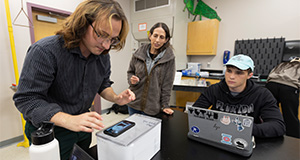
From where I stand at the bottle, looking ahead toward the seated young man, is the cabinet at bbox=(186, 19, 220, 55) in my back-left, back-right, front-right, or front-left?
front-left

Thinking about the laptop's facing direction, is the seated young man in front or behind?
in front

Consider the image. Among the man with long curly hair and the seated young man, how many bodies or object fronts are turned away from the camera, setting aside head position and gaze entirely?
0

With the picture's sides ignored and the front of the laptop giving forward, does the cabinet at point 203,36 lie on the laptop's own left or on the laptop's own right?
on the laptop's own left

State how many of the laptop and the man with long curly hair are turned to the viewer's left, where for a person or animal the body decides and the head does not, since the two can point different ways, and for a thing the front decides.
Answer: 0

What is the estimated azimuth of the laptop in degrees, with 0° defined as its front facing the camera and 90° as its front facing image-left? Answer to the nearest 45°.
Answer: approximately 225°

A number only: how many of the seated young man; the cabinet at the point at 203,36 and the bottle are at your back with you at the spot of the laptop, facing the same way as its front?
1

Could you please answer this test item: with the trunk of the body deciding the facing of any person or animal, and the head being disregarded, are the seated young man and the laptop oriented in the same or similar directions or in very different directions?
very different directions

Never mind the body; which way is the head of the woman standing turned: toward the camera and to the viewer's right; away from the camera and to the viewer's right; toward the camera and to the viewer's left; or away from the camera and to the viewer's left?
toward the camera and to the viewer's left

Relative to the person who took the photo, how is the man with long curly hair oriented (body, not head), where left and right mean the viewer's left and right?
facing the viewer and to the right of the viewer

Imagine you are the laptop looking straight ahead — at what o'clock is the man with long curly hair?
The man with long curly hair is roughly at 7 o'clock from the laptop.

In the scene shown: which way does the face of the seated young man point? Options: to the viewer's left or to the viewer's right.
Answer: to the viewer's left

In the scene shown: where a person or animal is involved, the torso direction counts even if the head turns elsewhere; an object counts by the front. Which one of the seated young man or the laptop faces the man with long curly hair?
the seated young man
